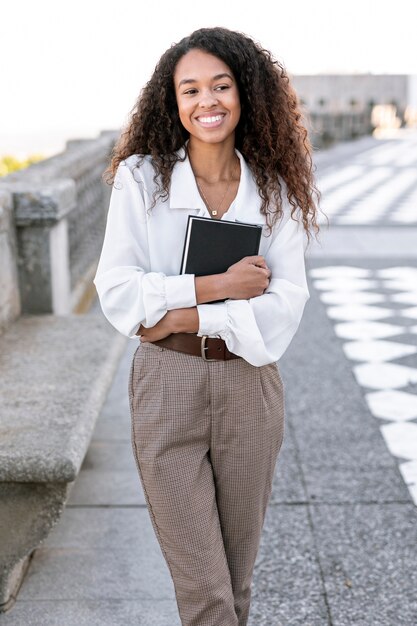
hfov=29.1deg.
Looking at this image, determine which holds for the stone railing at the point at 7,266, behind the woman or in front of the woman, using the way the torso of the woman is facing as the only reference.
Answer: behind

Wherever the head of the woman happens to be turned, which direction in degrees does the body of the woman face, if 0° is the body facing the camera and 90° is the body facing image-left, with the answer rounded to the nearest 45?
approximately 0°

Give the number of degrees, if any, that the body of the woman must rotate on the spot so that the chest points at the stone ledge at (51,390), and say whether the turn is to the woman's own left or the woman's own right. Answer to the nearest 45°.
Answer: approximately 135° to the woman's own right
